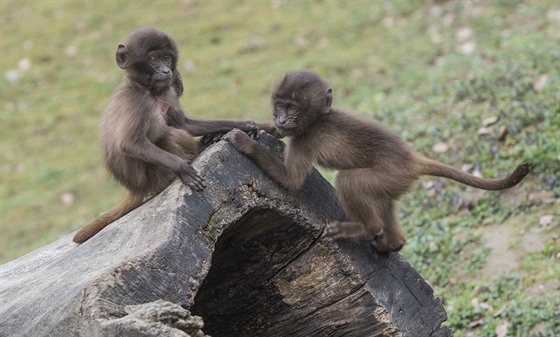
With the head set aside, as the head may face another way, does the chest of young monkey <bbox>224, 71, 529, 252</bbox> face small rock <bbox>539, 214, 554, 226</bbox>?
no

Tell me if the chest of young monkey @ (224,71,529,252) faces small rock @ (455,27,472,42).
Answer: no

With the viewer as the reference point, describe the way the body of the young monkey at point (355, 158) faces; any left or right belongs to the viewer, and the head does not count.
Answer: facing to the left of the viewer

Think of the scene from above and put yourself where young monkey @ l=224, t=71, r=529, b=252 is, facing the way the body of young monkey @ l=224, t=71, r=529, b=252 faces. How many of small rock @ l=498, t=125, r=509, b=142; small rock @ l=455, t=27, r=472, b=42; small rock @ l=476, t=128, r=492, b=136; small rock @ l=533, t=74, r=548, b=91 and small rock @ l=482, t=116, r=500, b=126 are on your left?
0

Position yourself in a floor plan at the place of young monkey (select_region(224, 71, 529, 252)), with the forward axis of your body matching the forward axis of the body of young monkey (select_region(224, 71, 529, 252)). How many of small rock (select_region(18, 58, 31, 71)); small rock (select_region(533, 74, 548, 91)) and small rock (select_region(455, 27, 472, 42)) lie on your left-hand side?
0

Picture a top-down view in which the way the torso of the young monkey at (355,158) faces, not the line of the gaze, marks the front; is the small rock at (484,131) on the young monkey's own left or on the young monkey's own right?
on the young monkey's own right

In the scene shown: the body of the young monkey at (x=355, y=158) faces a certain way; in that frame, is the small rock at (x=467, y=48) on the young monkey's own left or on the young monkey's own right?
on the young monkey's own right

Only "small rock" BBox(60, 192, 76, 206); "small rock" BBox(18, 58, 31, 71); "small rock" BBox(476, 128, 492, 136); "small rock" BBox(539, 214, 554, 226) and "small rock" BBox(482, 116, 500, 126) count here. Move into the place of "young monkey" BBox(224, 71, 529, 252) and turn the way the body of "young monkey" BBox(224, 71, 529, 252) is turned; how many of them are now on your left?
0

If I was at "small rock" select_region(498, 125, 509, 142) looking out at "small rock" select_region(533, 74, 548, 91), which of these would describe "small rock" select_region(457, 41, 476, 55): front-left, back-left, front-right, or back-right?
front-left

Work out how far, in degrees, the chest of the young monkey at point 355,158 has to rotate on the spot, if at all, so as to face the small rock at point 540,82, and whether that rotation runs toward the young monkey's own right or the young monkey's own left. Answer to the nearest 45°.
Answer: approximately 135° to the young monkey's own right

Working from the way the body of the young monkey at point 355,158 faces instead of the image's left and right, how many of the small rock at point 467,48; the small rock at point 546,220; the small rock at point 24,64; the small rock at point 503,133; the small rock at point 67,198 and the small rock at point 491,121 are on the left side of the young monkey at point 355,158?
0
